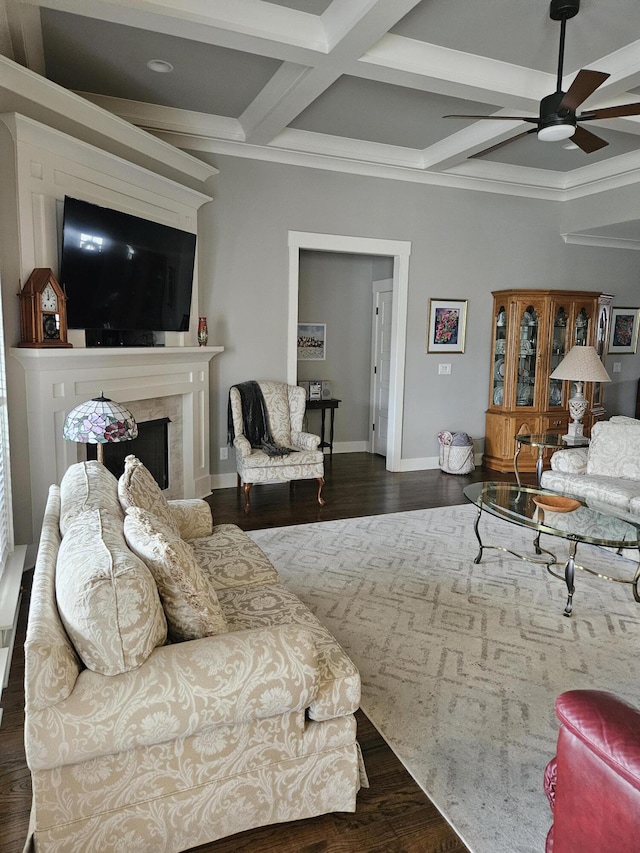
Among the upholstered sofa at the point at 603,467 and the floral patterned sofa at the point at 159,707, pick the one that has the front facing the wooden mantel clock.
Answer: the upholstered sofa

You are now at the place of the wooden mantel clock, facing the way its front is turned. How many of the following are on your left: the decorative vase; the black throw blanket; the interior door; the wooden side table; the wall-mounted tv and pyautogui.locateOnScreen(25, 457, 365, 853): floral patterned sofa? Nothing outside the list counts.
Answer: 5

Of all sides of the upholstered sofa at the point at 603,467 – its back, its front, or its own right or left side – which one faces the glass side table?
right

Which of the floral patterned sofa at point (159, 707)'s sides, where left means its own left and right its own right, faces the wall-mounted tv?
left

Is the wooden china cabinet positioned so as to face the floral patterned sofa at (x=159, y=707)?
no

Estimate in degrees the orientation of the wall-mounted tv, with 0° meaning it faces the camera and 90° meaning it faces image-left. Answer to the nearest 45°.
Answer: approximately 315°

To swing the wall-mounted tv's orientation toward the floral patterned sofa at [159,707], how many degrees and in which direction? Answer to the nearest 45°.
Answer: approximately 45° to its right

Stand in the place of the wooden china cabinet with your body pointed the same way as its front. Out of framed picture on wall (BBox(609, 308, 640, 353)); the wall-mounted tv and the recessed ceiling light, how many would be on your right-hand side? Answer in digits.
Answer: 2

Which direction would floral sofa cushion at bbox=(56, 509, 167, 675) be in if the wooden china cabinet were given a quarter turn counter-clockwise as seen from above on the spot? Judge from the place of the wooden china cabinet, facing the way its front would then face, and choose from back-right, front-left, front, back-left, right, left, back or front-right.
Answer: back-right

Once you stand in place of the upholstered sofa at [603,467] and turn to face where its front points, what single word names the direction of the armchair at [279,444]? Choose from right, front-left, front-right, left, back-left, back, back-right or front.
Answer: front-right

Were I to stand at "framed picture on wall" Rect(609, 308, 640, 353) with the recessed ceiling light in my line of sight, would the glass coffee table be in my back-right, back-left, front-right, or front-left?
front-left

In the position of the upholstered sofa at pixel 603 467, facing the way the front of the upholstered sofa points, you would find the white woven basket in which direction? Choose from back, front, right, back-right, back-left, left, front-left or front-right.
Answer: right

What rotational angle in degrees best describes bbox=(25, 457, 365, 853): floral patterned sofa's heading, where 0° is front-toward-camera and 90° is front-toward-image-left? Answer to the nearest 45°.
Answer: approximately 270°

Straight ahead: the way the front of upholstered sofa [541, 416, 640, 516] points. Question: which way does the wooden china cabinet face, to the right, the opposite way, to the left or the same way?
to the left

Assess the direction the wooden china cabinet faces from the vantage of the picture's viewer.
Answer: facing the viewer and to the right of the viewer

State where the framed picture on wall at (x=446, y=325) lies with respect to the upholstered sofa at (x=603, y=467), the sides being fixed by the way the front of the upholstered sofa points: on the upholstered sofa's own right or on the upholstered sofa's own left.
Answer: on the upholstered sofa's own right

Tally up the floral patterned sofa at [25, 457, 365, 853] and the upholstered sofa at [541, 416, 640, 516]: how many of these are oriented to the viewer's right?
1

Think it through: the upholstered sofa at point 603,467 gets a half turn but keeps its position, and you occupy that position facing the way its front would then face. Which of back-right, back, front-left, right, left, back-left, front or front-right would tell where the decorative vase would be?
back-left

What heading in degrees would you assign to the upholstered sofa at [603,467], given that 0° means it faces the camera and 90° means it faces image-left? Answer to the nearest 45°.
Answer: approximately 45°
